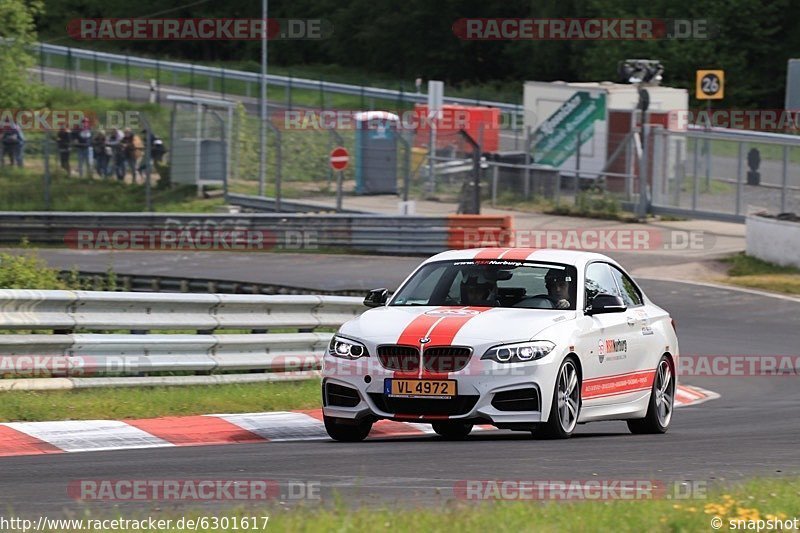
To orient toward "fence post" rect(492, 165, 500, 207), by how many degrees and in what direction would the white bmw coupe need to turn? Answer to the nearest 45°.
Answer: approximately 135° to its right

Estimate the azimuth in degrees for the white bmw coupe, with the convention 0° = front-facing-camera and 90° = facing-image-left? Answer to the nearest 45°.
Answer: approximately 45°

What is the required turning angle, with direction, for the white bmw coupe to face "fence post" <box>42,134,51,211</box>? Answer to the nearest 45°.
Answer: approximately 90° to its right

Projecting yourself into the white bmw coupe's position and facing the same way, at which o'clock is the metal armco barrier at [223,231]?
The metal armco barrier is roughly at 4 o'clock from the white bmw coupe.

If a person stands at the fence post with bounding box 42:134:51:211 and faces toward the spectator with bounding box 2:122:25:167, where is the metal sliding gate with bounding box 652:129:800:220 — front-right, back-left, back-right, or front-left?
back-right

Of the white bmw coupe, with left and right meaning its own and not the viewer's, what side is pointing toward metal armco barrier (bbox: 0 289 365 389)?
right

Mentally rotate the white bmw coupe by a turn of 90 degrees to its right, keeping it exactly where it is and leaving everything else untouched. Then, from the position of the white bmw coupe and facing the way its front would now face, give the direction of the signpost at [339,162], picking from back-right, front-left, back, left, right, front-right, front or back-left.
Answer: front-right

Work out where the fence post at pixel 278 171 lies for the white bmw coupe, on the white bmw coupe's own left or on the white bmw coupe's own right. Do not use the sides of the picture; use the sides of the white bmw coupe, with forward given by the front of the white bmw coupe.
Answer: on the white bmw coupe's own right

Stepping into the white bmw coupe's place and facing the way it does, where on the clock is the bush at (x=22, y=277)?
The bush is roughly at 3 o'clock from the white bmw coupe.

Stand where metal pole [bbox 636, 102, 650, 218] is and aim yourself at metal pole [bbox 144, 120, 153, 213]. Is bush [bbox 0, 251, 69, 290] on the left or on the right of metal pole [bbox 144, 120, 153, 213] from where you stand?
left
